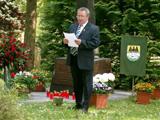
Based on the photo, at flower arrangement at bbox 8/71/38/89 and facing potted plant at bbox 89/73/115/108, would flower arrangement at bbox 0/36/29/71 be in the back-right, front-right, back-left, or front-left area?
back-left

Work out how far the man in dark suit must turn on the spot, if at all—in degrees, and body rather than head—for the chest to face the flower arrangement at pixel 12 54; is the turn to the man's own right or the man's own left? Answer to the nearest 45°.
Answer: approximately 90° to the man's own right

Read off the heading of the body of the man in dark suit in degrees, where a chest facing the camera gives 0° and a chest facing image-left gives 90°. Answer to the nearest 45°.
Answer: approximately 45°

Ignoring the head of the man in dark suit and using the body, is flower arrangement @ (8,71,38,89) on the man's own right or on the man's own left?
on the man's own right
